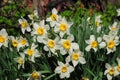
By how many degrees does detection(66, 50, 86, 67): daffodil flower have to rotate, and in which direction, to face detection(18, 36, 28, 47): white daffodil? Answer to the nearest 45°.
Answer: approximately 90° to its right

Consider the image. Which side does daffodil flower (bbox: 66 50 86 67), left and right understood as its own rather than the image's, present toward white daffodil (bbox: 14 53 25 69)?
right

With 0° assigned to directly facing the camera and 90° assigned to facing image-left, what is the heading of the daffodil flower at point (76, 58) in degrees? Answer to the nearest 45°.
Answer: approximately 0°

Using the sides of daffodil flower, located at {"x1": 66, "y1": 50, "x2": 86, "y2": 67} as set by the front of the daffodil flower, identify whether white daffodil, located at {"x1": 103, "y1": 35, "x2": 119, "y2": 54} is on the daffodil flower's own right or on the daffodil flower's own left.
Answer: on the daffodil flower's own left
